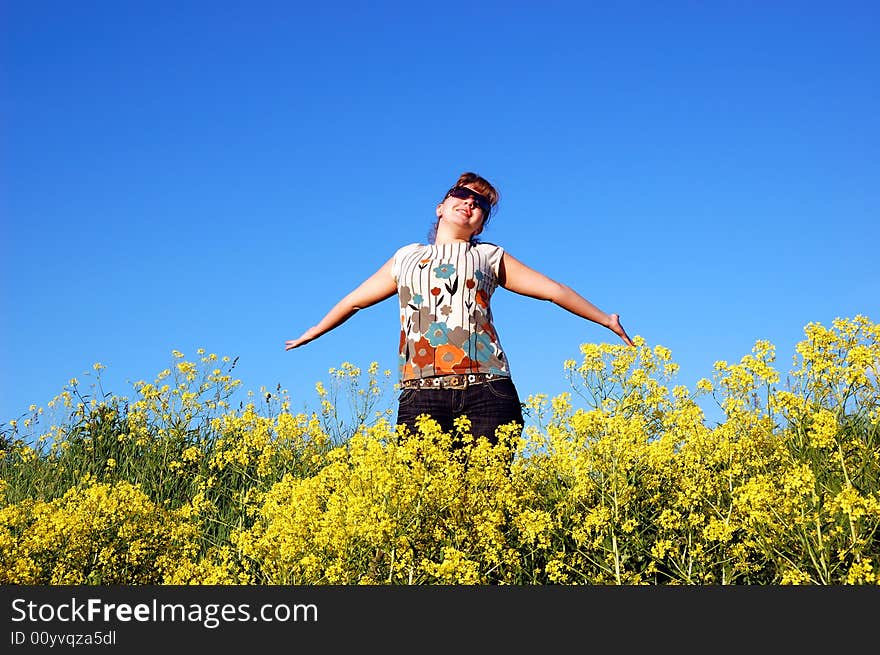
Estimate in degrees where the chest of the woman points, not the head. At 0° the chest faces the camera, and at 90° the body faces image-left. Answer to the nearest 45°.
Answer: approximately 0°
